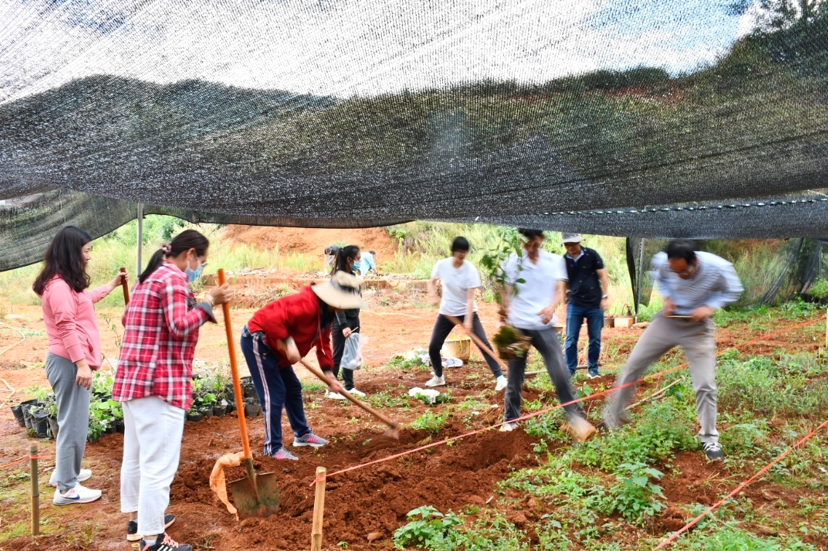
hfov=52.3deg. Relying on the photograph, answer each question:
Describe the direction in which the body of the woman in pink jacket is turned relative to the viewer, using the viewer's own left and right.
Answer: facing to the right of the viewer

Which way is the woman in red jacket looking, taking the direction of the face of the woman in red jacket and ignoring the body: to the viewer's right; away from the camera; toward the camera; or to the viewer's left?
to the viewer's right

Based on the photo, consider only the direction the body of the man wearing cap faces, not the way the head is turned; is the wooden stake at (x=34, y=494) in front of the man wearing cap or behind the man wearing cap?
in front

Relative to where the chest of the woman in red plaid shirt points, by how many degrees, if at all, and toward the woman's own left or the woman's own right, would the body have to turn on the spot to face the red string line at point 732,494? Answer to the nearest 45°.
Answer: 0° — they already face it

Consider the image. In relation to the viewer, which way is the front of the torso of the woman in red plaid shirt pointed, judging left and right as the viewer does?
facing to the right of the viewer

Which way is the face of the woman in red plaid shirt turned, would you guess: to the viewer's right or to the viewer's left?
to the viewer's right

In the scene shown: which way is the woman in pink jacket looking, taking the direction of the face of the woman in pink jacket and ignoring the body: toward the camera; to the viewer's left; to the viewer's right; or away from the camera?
to the viewer's right

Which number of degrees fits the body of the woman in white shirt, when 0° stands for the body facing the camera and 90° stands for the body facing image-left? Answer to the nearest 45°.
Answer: approximately 0°
